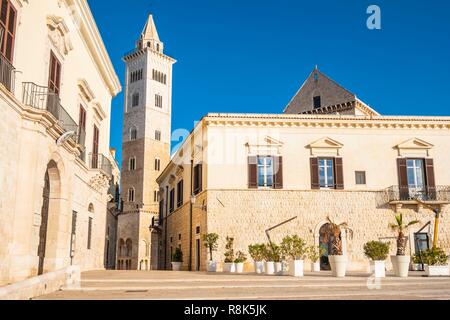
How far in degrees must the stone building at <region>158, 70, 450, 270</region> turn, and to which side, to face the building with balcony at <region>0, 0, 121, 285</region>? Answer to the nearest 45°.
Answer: approximately 45° to its right

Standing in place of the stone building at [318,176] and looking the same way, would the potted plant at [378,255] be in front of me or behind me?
in front

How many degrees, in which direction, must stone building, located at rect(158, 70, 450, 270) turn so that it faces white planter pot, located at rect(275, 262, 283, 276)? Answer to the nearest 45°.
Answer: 0° — it already faces it

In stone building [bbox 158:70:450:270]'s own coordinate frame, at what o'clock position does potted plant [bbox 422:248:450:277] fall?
The potted plant is roughly at 11 o'clock from the stone building.

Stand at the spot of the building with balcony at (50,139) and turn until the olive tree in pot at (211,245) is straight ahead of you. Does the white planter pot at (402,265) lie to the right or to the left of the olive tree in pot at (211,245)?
right

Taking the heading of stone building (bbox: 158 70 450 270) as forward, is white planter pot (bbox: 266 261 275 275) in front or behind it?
in front

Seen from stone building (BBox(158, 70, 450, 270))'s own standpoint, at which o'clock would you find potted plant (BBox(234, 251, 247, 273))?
The potted plant is roughly at 2 o'clock from the stone building.

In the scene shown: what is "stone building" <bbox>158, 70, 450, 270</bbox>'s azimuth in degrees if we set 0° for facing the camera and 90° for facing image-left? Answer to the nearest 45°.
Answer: approximately 0°
